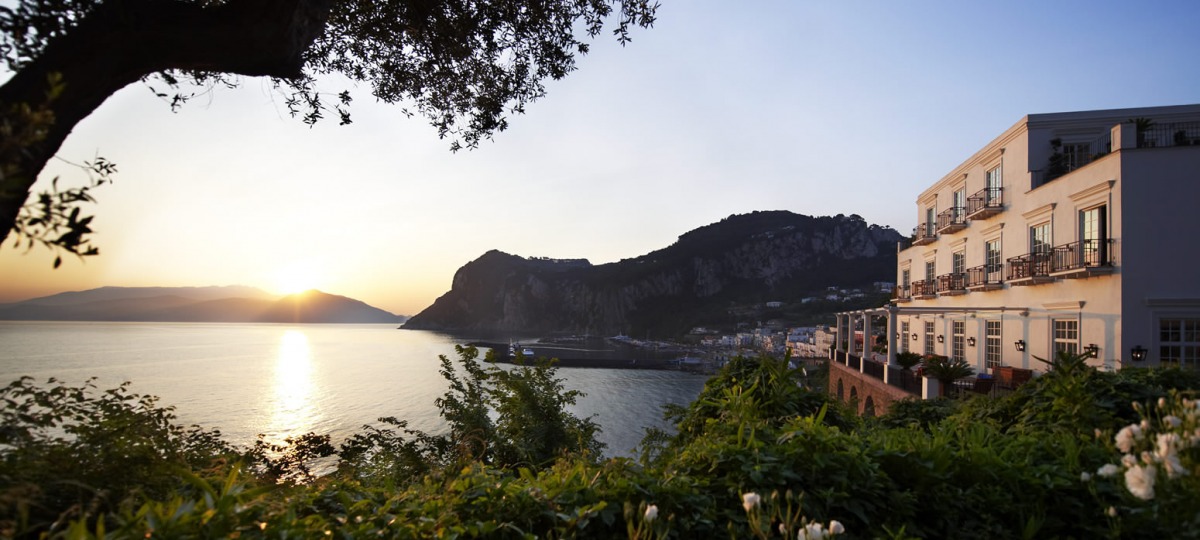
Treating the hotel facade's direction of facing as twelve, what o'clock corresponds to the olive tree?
The olive tree is roughly at 11 o'clock from the hotel facade.

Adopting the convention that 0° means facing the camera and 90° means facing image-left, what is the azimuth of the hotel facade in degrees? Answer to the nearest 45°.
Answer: approximately 45°
